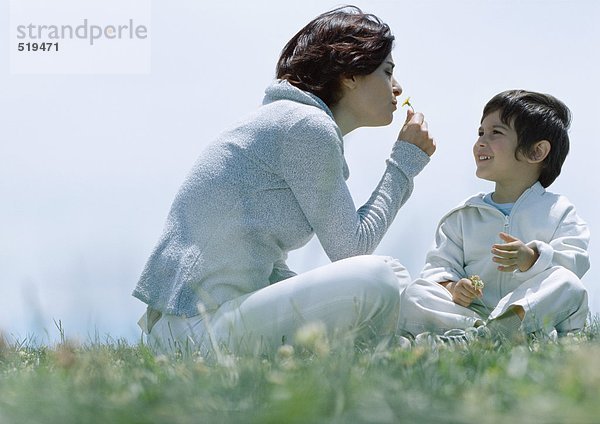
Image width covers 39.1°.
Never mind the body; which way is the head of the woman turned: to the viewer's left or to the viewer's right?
to the viewer's right

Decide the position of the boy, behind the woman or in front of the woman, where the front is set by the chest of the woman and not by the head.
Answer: in front

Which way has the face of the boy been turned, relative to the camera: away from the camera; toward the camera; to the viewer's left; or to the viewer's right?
to the viewer's left

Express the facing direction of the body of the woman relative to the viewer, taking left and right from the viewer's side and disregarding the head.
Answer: facing to the right of the viewer
